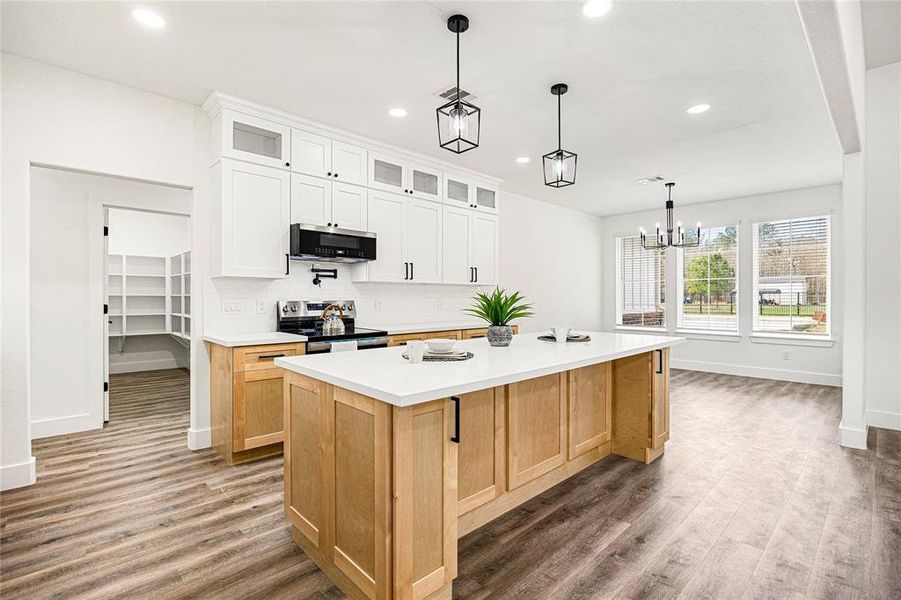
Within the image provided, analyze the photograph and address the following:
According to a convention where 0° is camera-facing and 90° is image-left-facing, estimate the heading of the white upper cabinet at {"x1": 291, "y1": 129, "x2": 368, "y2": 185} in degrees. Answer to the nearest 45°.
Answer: approximately 315°

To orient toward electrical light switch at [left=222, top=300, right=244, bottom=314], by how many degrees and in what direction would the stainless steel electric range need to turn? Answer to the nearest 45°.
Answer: approximately 135° to its right

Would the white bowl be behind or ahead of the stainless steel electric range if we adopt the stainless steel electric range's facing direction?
ahead

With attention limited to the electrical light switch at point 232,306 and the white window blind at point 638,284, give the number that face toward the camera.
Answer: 2

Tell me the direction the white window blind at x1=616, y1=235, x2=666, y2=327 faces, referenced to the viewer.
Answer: facing the viewer

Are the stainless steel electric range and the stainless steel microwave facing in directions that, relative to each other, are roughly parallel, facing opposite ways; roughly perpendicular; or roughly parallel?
roughly parallel

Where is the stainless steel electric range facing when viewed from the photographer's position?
facing the viewer and to the right of the viewer

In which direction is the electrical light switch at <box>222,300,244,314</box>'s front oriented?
toward the camera

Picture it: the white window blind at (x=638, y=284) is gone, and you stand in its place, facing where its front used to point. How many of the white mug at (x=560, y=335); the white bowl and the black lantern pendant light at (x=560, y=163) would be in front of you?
3

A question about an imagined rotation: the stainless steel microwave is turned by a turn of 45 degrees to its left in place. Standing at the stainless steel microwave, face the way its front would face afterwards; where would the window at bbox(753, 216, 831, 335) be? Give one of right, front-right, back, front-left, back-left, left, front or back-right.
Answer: front

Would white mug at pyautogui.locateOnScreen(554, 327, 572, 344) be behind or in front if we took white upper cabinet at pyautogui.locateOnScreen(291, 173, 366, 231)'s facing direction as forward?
in front

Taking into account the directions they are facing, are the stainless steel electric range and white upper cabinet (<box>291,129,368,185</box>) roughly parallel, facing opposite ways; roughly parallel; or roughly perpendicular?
roughly parallel

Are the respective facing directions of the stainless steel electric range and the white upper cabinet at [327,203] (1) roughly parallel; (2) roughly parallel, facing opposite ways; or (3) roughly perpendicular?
roughly parallel
